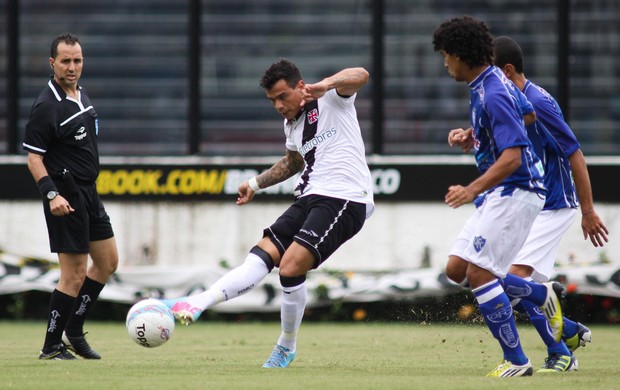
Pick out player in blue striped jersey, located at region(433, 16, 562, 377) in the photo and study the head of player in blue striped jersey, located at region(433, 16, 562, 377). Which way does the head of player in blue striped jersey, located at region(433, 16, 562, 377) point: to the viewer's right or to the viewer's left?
to the viewer's left

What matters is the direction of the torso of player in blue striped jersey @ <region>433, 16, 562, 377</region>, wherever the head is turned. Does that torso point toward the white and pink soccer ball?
yes

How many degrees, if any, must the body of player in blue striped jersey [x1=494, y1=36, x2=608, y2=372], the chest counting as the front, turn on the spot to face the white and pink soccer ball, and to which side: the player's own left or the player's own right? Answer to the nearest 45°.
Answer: approximately 45° to the player's own left

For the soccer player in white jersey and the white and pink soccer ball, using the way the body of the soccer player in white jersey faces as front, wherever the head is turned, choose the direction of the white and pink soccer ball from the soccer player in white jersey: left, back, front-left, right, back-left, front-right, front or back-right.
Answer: front

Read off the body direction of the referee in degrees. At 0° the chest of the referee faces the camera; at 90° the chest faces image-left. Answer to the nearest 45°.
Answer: approximately 315°

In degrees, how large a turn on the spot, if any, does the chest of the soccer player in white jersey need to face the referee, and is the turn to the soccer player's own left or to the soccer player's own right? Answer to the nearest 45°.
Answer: approximately 90° to the soccer player's own right

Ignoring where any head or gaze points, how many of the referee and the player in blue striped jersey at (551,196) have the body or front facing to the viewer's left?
1

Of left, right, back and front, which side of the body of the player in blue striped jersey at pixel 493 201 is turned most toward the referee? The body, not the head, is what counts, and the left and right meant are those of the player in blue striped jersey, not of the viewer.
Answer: front

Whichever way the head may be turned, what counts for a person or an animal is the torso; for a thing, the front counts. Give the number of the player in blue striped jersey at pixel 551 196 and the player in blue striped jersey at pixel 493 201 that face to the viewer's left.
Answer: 2

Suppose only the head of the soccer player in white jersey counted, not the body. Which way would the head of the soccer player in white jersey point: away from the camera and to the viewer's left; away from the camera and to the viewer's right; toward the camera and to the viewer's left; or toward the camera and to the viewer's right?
toward the camera and to the viewer's left

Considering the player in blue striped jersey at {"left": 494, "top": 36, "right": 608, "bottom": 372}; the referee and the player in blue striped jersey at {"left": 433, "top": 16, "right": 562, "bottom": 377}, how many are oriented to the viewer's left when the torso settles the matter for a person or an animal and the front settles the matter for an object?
2

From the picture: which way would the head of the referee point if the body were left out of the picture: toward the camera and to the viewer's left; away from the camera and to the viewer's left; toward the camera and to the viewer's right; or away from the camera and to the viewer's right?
toward the camera and to the viewer's right

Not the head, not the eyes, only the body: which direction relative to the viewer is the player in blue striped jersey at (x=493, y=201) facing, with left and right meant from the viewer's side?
facing to the left of the viewer

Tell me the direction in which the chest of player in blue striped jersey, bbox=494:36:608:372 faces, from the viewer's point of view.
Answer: to the viewer's left
